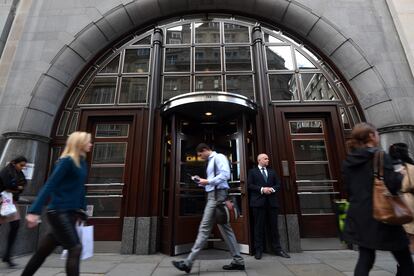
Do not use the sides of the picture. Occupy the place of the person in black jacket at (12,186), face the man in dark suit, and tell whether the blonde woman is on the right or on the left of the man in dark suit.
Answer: right

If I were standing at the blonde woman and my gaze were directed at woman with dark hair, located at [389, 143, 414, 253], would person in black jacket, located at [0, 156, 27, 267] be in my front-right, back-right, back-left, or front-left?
back-left
